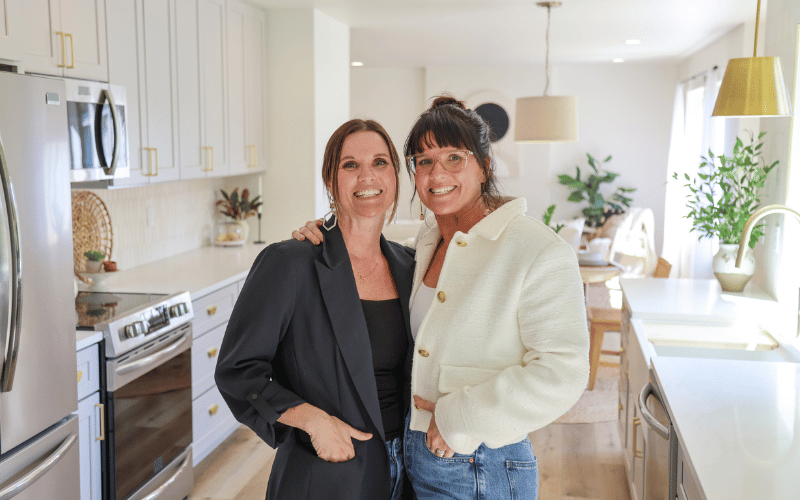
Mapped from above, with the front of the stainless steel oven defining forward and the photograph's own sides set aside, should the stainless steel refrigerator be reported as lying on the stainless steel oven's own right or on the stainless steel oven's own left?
on the stainless steel oven's own right

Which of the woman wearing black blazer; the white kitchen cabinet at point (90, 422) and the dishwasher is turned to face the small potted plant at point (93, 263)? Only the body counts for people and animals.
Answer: the dishwasher

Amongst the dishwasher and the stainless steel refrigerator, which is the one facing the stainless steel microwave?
the dishwasher

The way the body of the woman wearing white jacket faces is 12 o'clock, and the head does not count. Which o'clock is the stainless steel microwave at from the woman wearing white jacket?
The stainless steel microwave is roughly at 3 o'clock from the woman wearing white jacket.

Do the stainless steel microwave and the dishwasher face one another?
yes

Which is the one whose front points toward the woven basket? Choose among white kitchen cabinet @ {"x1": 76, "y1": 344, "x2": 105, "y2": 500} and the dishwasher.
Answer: the dishwasher

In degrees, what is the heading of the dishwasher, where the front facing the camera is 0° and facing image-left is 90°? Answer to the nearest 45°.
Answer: approximately 90°

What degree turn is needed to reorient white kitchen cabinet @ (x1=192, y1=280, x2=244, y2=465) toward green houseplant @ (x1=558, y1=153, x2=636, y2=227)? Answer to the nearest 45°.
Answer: approximately 90° to its left
